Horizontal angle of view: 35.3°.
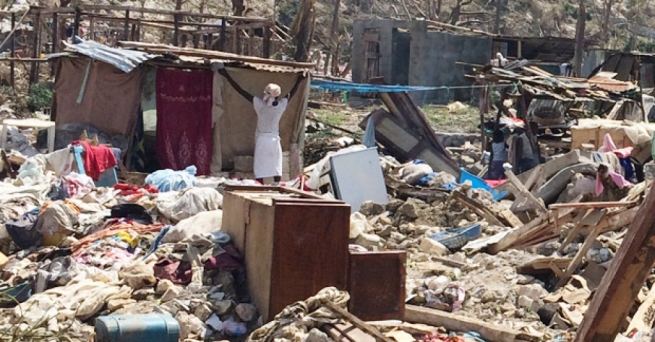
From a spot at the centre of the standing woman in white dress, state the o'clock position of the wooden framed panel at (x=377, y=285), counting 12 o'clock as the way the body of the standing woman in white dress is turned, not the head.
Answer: The wooden framed panel is roughly at 6 o'clock from the standing woman in white dress.

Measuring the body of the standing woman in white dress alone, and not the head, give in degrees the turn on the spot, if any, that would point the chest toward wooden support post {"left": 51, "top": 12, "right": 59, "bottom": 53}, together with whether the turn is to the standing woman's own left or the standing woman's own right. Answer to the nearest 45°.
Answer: approximately 45° to the standing woman's own left

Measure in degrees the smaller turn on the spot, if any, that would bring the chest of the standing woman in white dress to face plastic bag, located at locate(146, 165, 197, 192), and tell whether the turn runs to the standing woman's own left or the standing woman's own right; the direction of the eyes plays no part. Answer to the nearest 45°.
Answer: approximately 135° to the standing woman's own left

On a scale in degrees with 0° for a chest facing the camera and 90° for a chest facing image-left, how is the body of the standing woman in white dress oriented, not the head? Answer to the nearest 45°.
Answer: approximately 180°

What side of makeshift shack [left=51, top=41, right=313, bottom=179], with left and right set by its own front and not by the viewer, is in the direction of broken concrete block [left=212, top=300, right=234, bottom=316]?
front

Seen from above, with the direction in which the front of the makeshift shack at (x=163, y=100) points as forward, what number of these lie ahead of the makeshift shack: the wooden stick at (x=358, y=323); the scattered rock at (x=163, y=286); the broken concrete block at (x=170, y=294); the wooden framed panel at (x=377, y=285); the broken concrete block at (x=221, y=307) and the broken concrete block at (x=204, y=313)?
6

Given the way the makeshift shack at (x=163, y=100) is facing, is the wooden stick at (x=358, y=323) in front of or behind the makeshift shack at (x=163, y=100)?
in front

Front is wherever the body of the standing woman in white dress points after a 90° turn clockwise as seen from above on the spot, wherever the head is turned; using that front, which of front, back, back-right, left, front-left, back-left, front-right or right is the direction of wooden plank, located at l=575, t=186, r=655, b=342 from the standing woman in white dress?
right

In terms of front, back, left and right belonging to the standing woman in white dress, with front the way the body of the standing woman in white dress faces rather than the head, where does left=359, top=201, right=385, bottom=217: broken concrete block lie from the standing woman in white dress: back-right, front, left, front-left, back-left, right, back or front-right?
back-right

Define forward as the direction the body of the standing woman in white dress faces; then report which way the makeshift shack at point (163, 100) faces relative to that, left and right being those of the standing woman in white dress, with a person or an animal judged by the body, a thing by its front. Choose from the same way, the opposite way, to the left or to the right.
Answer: the opposite way

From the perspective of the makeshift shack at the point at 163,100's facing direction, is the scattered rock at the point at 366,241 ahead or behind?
ahead

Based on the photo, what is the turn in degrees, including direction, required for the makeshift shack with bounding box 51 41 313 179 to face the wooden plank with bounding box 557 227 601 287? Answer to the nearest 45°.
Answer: approximately 45° to its left

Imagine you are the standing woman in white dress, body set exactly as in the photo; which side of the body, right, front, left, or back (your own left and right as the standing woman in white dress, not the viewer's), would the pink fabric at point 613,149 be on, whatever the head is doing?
right

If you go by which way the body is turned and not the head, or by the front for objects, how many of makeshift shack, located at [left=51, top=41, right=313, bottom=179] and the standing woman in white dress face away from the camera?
1
